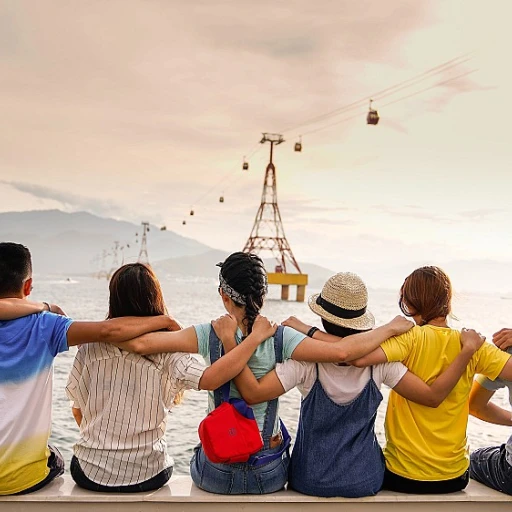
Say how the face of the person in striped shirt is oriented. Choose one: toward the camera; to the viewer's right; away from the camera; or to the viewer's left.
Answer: away from the camera

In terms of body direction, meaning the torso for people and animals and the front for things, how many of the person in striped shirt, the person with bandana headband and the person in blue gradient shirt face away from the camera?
3

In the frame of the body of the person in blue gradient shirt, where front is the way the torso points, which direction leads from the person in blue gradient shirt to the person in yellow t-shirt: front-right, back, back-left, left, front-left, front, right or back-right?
right

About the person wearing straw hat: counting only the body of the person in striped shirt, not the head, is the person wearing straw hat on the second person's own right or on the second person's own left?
on the second person's own right

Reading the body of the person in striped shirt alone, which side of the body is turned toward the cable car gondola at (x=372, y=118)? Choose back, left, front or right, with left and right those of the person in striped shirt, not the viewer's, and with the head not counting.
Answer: front

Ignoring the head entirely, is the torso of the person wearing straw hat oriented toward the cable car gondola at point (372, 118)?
yes

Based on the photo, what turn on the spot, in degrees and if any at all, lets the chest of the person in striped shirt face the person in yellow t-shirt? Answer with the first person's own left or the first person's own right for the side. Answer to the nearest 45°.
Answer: approximately 90° to the first person's own right

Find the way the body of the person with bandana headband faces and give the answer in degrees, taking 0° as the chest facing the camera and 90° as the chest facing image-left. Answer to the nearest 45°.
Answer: approximately 180°

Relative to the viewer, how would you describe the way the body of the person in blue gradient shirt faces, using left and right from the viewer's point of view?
facing away from the viewer

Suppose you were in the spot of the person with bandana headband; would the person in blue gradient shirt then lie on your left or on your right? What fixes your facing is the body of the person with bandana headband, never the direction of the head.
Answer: on your left

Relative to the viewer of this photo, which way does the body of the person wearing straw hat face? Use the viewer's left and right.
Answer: facing away from the viewer

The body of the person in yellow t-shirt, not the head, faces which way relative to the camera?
away from the camera

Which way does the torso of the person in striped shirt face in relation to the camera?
away from the camera

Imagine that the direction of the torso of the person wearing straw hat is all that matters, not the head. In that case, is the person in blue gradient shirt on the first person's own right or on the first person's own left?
on the first person's own left

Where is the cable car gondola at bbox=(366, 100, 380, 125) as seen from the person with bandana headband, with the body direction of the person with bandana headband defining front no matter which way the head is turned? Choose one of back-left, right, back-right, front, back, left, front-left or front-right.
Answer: front

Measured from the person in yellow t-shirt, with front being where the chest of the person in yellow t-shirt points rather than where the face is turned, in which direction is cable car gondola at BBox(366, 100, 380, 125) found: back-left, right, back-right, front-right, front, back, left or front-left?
front

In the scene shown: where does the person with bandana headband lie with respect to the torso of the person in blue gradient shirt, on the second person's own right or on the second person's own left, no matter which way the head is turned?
on the second person's own right

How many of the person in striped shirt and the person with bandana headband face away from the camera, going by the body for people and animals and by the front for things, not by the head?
2
